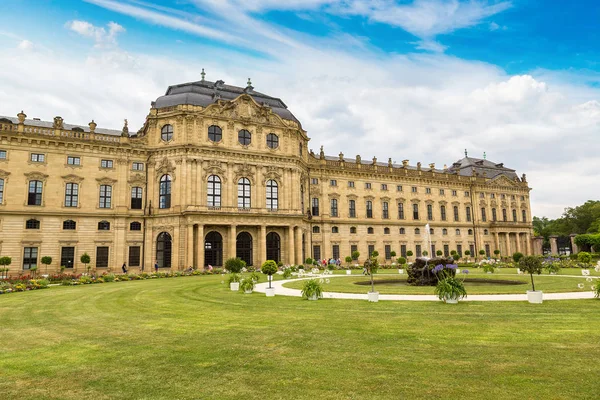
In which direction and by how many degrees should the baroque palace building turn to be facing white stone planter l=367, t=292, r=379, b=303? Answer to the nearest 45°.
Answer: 0° — it already faces it

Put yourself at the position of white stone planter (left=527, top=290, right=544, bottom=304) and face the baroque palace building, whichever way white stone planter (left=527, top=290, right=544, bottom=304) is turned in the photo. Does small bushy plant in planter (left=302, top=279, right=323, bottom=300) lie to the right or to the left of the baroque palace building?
left

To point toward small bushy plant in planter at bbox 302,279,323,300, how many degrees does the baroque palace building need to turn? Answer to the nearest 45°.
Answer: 0° — it already faces it

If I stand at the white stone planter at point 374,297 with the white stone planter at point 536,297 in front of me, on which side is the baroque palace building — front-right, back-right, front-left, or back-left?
back-left

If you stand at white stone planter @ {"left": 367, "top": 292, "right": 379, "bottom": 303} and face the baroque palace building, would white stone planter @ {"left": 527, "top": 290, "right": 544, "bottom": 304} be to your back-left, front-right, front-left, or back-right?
back-right

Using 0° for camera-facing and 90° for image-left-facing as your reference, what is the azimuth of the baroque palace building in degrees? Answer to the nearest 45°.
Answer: approximately 315°

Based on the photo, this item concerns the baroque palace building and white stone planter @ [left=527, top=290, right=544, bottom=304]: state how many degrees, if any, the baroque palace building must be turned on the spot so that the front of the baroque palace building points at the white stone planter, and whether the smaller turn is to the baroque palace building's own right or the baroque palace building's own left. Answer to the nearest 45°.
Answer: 0° — it already faces it
